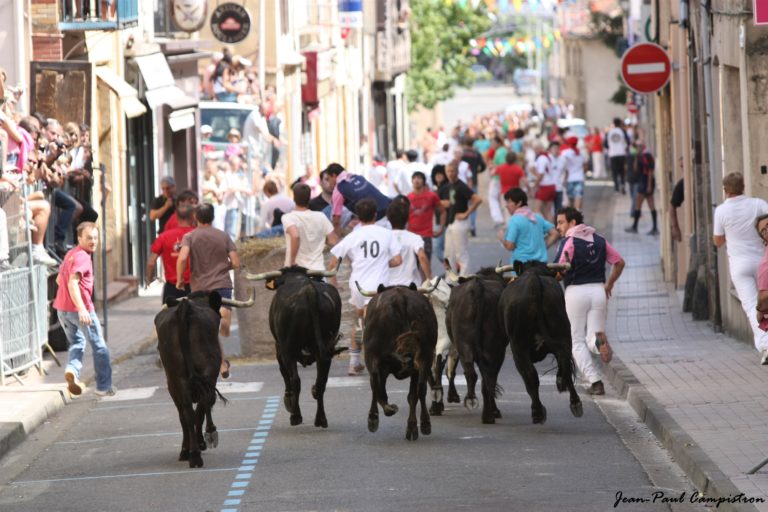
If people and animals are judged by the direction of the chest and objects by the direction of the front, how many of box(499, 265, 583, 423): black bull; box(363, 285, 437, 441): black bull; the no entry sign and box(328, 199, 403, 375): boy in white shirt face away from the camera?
3

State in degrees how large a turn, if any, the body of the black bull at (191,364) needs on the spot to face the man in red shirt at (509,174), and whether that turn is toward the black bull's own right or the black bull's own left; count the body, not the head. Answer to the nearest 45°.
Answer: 0° — it already faces them

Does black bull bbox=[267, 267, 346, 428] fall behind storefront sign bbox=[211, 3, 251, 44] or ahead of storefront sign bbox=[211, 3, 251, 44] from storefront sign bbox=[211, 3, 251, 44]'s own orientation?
ahead

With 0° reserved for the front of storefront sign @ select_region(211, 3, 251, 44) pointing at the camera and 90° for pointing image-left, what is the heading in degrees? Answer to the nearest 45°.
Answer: approximately 0°

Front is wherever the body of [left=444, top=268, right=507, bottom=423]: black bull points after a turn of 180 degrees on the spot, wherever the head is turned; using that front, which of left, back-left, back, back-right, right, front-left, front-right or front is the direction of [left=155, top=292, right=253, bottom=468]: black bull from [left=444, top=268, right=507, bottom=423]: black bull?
front-right

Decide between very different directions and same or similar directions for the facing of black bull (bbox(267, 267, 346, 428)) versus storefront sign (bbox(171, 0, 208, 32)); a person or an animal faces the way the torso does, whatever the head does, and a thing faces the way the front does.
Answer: very different directions

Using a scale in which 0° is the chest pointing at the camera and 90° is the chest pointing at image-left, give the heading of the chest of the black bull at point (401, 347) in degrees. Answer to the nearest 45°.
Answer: approximately 180°

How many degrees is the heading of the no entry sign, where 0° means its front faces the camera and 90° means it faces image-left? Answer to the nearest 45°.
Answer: approximately 0°

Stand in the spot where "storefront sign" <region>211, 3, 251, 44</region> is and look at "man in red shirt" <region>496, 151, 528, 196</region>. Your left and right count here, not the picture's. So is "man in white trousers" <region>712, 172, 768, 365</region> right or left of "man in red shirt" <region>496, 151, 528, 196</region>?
right

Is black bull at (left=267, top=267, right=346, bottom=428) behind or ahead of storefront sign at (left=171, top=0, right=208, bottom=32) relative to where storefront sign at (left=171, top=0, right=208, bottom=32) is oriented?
ahead

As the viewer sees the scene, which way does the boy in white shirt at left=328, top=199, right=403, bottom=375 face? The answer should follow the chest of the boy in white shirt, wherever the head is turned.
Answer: away from the camera

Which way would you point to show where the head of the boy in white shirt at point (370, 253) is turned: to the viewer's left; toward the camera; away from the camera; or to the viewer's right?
away from the camera
